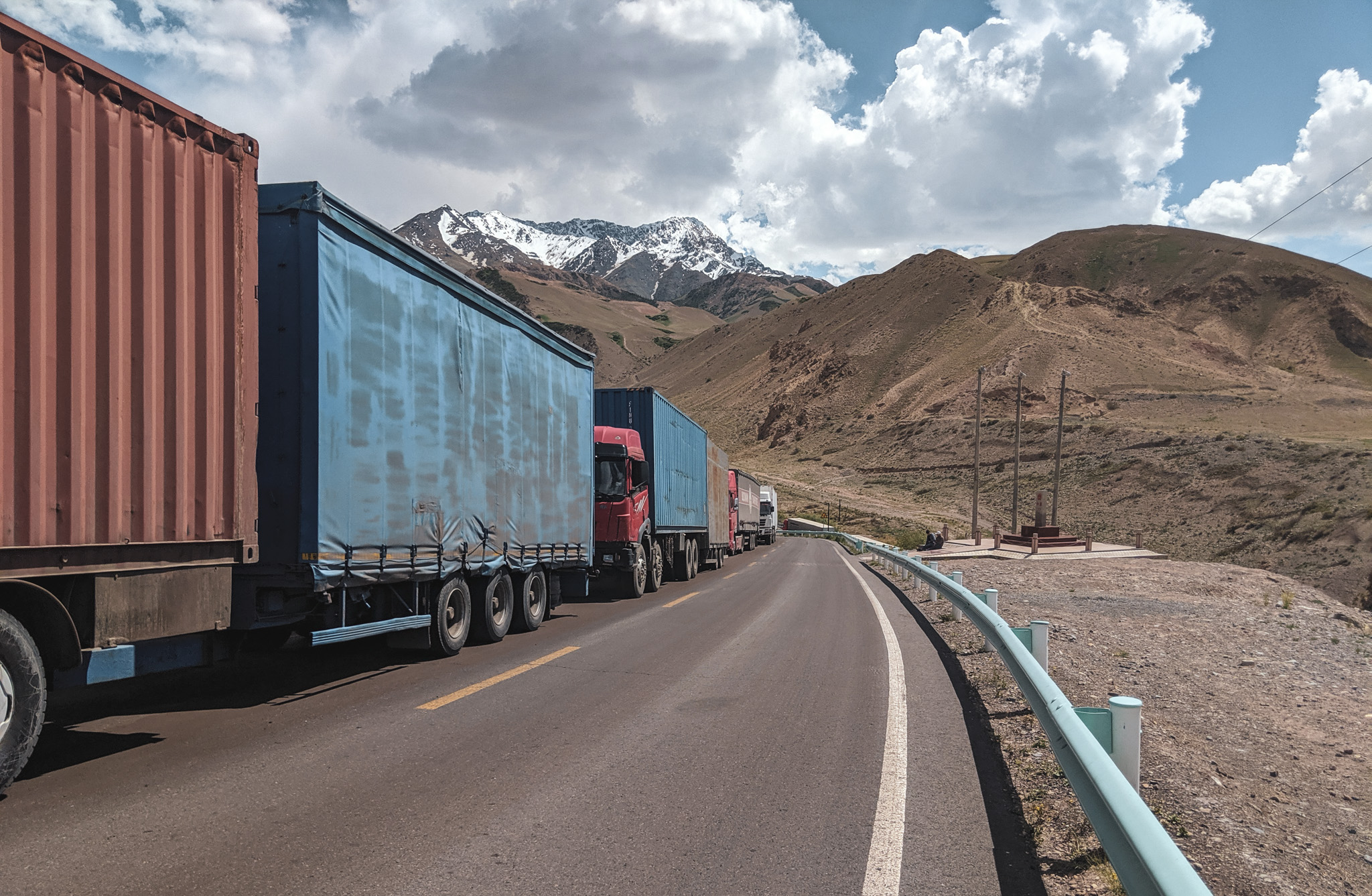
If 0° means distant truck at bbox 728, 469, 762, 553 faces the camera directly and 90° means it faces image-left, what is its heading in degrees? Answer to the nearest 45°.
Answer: approximately 0°

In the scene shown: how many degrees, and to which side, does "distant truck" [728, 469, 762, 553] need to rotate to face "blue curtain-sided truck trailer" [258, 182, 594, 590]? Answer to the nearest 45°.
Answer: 0° — it already faces it

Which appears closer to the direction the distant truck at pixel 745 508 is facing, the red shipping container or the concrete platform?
the red shipping container

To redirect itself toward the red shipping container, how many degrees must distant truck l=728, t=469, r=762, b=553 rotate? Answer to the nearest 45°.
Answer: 0° — it already faces it

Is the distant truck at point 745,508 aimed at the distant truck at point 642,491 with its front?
yes

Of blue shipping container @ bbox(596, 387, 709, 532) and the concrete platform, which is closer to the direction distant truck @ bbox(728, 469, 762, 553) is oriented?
the blue shipping container

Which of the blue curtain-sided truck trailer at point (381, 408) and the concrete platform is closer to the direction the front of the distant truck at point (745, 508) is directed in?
the blue curtain-sided truck trailer

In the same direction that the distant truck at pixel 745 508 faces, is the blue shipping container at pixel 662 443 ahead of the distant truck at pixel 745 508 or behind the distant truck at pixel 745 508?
ahead

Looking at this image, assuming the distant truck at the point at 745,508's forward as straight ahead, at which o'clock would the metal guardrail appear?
The metal guardrail is roughly at 12 o'clock from the distant truck.

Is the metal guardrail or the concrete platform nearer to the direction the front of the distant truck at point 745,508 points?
the metal guardrail
